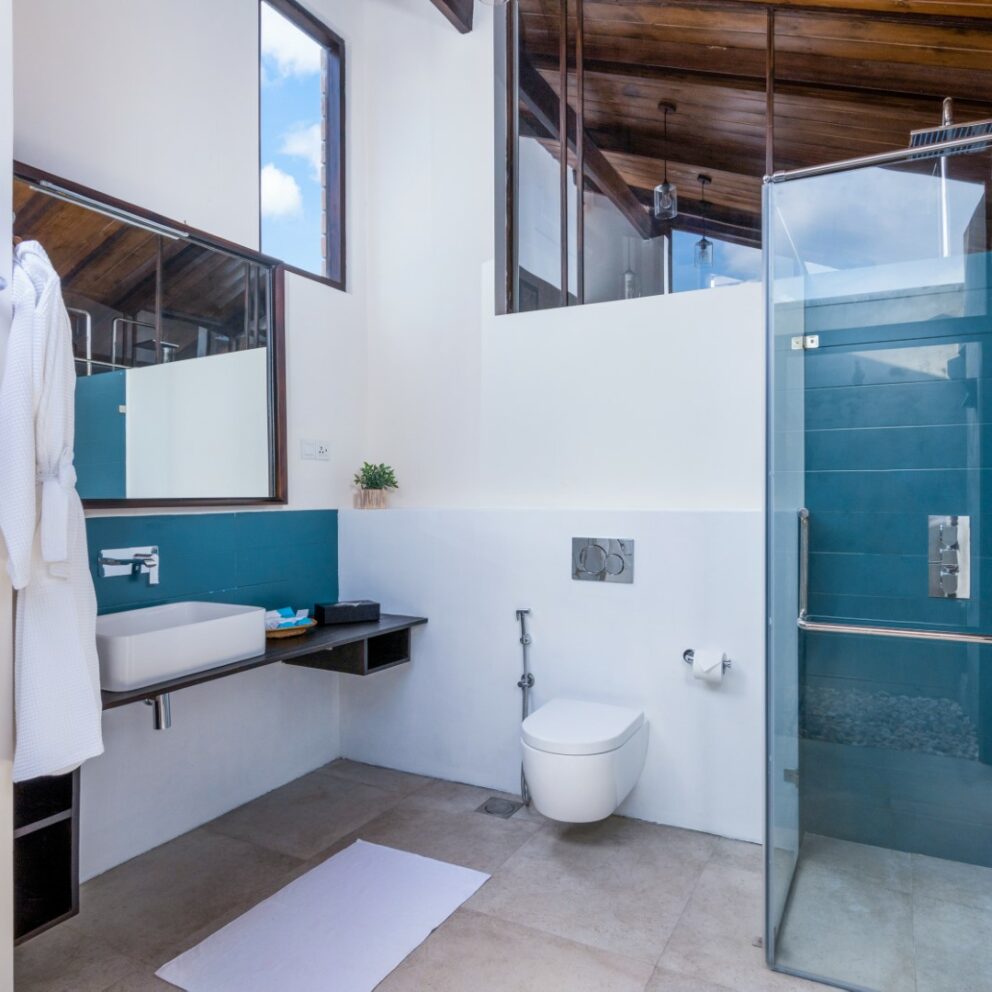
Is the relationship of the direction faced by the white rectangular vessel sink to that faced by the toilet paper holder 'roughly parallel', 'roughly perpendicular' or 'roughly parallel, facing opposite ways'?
roughly perpendicular

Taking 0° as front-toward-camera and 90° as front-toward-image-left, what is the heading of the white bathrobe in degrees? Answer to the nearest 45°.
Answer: approximately 315°

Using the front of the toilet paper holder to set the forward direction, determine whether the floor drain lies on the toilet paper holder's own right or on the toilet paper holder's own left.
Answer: on the toilet paper holder's own right

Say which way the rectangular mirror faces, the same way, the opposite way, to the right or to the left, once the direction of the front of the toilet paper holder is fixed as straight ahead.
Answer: to the left

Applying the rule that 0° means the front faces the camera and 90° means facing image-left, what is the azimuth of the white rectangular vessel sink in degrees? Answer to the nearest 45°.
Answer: approximately 315°

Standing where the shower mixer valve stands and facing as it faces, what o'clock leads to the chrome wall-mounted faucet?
The chrome wall-mounted faucet is roughly at 2 o'clock from the shower mixer valve.

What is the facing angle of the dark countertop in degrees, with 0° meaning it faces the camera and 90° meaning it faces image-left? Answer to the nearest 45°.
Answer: approximately 315°

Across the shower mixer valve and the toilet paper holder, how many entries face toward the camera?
2

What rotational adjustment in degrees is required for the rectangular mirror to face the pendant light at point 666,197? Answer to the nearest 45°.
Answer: approximately 45° to its left
